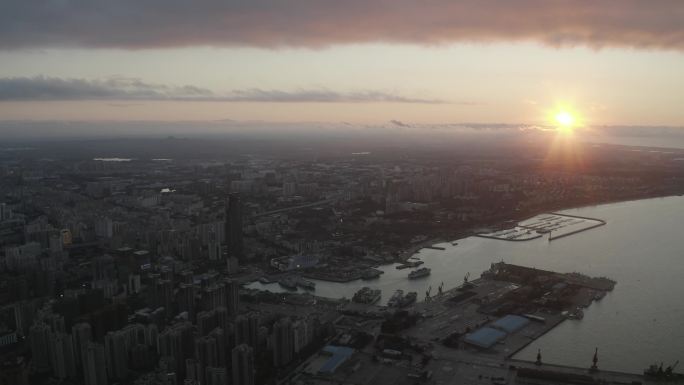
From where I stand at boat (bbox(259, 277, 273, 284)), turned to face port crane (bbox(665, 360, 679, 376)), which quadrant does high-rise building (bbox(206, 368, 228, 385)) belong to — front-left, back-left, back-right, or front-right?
front-right

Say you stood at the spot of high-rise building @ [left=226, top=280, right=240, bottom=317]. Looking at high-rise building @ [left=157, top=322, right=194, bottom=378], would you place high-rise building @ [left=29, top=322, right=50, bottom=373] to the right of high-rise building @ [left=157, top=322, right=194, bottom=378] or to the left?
right

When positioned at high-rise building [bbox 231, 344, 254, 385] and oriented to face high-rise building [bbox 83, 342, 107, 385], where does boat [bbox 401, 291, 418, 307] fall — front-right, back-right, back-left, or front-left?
back-right

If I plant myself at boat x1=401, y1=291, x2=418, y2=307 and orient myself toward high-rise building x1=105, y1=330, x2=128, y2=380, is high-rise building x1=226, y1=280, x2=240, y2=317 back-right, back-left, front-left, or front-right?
front-right
